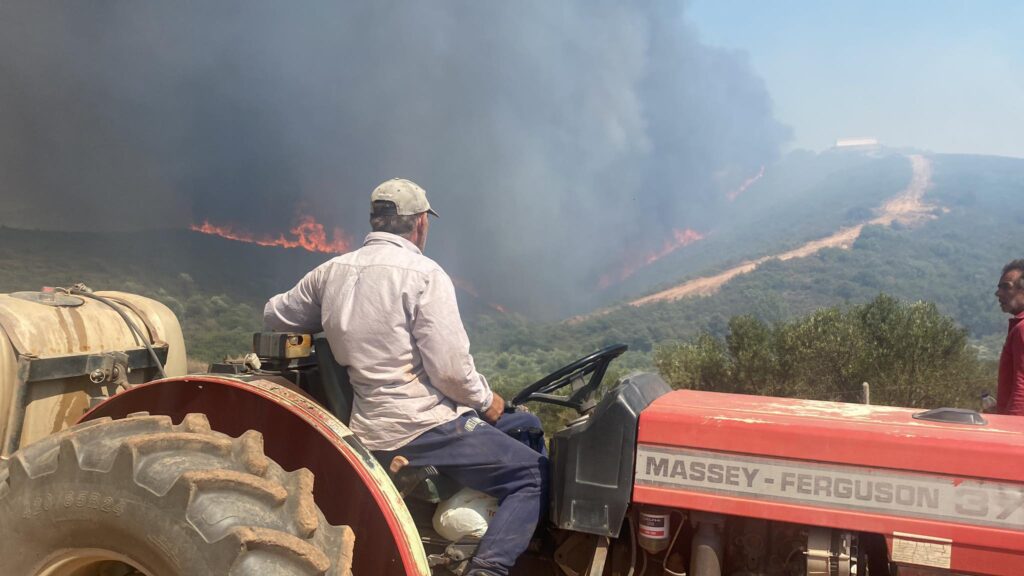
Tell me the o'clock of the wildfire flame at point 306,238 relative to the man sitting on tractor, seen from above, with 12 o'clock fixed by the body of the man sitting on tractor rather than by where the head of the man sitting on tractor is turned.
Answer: The wildfire flame is roughly at 10 o'clock from the man sitting on tractor.

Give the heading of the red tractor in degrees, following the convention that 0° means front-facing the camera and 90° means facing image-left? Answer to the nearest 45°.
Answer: approximately 270°

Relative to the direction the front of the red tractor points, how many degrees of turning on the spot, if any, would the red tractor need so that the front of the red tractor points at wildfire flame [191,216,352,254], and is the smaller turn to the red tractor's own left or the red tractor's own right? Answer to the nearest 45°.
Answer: approximately 90° to the red tractor's own left

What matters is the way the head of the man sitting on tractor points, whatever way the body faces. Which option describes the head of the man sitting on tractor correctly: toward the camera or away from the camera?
away from the camera

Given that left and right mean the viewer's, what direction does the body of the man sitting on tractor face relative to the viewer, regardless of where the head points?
facing away from the viewer and to the right of the viewer
